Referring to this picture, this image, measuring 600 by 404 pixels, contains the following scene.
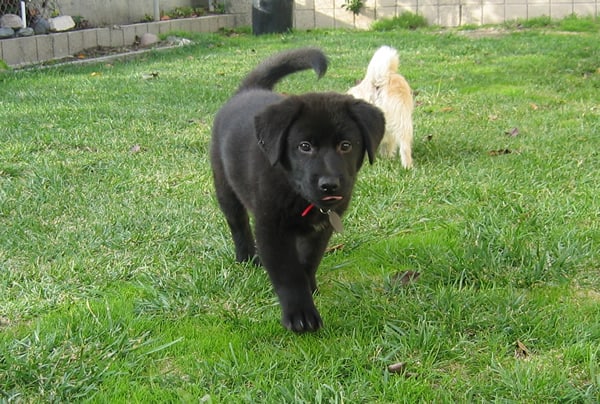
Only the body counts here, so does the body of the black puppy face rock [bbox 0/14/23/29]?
no

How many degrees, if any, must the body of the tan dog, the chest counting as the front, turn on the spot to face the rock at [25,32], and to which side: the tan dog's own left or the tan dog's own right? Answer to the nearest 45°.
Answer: approximately 45° to the tan dog's own left

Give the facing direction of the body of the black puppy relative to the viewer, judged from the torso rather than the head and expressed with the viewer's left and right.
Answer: facing the viewer and to the right of the viewer

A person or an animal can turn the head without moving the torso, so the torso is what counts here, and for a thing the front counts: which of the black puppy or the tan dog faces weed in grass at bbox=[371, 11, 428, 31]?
the tan dog

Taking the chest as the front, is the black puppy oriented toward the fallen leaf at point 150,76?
no

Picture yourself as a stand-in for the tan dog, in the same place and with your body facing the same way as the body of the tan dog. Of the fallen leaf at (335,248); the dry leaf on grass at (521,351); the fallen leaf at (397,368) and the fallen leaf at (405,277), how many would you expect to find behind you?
4

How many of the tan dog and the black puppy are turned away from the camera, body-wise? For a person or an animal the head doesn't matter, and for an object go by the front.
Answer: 1

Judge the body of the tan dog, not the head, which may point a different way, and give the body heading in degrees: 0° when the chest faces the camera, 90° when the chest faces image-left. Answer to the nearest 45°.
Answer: approximately 180°

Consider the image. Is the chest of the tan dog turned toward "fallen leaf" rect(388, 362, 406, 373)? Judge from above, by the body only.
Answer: no

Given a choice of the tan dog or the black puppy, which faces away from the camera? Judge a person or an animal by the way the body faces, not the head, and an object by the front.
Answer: the tan dog
